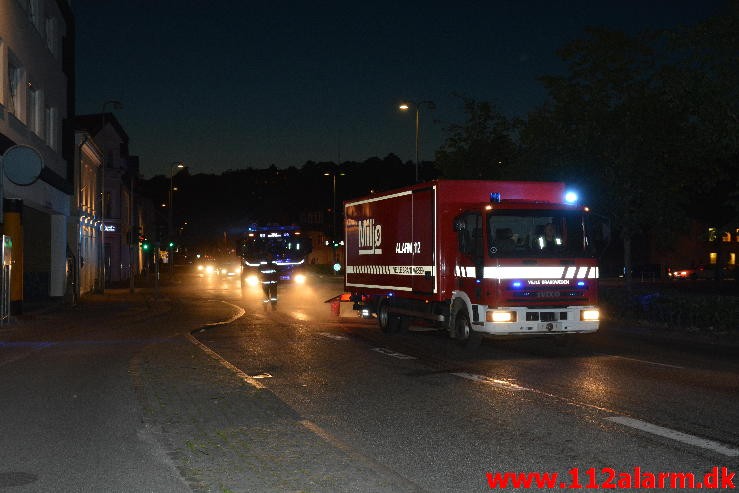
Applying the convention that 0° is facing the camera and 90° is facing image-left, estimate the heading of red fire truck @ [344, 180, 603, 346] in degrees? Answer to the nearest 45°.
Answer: approximately 315°

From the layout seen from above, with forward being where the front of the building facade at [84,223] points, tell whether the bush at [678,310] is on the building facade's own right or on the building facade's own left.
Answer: on the building facade's own right

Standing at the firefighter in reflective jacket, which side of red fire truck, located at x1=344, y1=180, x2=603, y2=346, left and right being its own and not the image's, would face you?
back

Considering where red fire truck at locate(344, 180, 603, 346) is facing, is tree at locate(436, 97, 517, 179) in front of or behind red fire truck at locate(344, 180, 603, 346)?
behind

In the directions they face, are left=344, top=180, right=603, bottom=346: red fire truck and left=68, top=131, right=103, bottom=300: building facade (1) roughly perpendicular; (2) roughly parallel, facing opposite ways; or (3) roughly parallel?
roughly perpendicular

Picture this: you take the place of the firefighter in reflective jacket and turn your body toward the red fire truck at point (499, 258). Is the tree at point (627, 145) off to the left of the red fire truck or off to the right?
left

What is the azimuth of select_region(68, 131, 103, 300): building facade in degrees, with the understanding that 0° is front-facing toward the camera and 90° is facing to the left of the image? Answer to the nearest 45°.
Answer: approximately 270°

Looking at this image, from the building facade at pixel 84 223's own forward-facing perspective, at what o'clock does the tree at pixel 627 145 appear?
The tree is roughly at 2 o'clock from the building facade.
